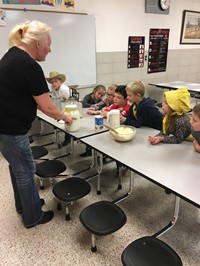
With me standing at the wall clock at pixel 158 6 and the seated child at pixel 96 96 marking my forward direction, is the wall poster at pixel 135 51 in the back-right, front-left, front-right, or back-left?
front-right

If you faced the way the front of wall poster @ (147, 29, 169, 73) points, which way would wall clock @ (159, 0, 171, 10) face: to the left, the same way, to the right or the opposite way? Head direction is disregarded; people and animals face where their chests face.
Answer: the same way

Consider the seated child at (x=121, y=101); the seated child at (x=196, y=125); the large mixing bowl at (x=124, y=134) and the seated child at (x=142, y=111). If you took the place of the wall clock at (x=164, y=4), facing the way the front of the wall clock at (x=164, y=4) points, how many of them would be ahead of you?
4

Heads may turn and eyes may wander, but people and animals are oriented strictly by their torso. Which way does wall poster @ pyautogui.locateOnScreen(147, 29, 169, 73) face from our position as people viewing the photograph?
facing the viewer

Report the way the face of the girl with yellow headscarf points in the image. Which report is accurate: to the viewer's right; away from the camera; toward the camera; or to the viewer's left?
to the viewer's left

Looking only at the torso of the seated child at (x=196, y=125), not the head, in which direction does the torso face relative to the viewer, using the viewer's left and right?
facing to the left of the viewer

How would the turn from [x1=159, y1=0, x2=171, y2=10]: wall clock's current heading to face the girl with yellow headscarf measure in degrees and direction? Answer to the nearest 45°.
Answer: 0° — it already faces them

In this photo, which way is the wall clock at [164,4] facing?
toward the camera

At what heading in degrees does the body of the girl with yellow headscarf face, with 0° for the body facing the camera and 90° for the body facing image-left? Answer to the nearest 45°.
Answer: approximately 90°

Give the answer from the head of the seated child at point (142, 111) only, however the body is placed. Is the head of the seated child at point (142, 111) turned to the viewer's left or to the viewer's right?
to the viewer's left

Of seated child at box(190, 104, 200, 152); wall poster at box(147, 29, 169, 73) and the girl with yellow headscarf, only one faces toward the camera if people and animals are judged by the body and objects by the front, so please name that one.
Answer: the wall poster

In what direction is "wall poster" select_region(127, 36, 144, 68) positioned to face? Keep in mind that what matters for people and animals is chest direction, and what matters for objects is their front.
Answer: toward the camera
